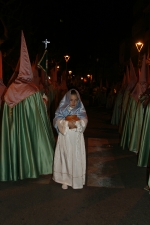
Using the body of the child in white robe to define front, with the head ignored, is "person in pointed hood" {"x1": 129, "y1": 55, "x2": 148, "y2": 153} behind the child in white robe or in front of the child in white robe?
behind

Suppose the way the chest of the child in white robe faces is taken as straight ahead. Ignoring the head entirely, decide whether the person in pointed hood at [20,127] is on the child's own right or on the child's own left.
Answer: on the child's own right

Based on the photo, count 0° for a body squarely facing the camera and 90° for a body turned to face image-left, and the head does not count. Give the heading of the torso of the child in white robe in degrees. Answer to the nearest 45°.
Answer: approximately 0°
